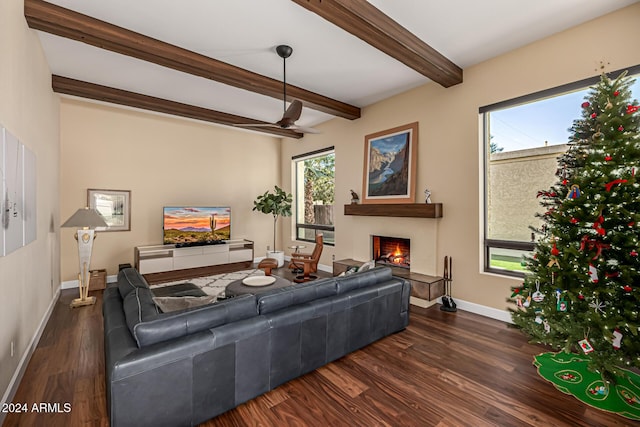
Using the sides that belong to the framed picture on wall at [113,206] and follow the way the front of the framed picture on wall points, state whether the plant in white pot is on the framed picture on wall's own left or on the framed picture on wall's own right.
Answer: on the framed picture on wall's own left

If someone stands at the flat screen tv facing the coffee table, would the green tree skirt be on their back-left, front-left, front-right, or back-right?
front-left

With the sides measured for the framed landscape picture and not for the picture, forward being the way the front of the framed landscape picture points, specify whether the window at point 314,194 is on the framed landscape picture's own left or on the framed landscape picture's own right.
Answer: on the framed landscape picture's own right

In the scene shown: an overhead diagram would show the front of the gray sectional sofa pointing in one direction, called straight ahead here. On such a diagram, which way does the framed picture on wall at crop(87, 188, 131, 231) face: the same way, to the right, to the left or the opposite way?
the opposite way

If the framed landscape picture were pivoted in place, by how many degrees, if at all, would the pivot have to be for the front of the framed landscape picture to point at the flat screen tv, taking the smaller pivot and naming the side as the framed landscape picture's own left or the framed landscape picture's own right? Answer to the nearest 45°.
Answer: approximately 45° to the framed landscape picture's own right

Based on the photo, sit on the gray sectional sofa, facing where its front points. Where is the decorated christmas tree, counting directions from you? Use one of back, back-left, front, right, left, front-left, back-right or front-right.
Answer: back-right

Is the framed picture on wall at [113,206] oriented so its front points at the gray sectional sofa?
yes

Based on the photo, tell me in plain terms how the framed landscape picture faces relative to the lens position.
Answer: facing the viewer and to the left of the viewer

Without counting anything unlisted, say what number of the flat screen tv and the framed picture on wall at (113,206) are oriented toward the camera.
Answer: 2

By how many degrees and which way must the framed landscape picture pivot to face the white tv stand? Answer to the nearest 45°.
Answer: approximately 45° to its right

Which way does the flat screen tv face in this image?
toward the camera

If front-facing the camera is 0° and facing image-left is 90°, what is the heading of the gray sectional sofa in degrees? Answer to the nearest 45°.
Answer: approximately 135°

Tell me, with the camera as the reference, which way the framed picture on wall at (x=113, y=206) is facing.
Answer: facing the viewer

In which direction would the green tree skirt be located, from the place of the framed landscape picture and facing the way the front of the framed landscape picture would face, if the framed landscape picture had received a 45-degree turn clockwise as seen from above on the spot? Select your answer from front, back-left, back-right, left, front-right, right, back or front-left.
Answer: back-left

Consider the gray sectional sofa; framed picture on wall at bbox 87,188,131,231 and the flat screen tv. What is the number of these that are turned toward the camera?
2

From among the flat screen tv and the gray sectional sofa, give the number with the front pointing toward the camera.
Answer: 1

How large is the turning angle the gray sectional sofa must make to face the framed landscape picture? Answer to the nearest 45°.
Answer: approximately 90° to its right
